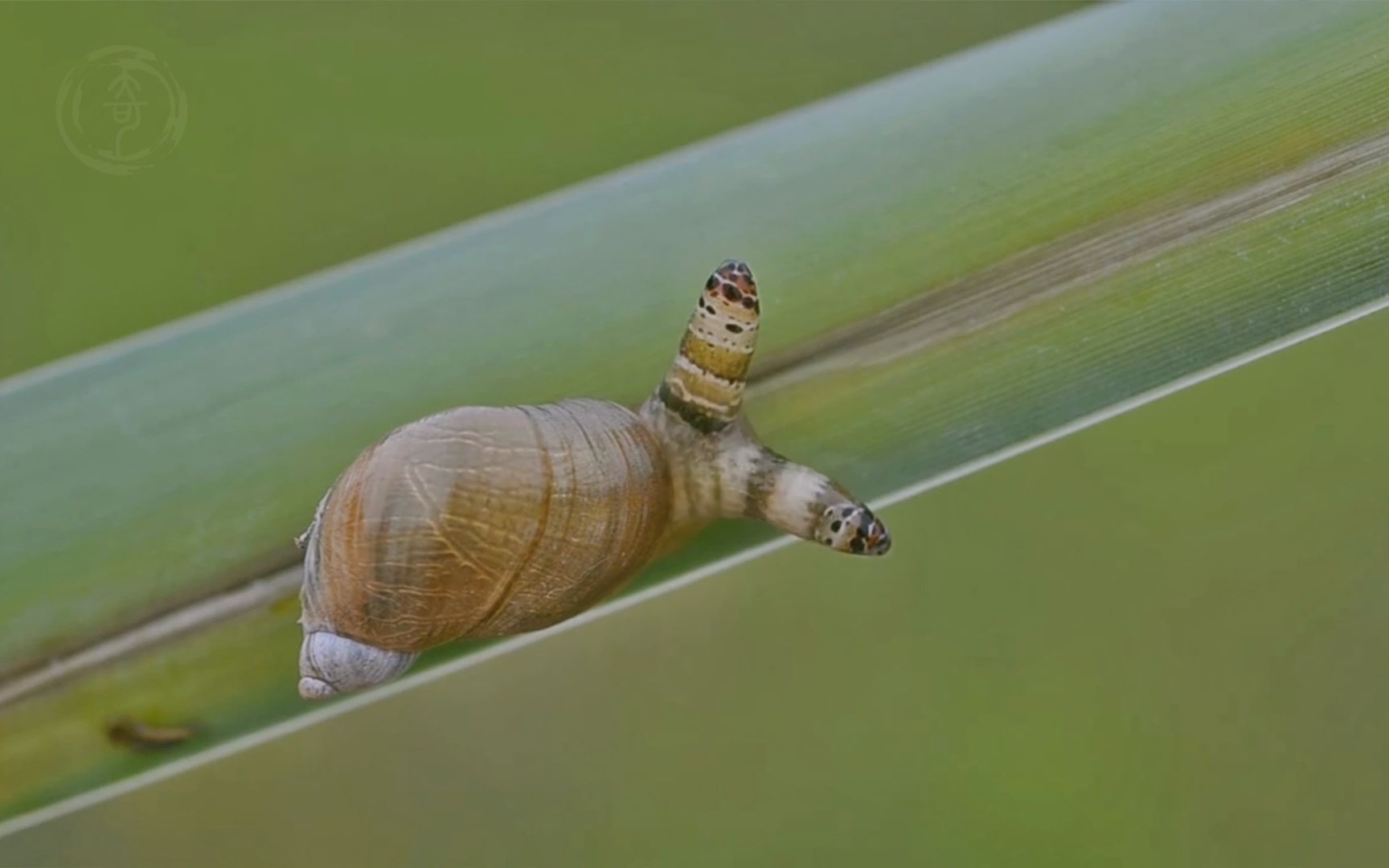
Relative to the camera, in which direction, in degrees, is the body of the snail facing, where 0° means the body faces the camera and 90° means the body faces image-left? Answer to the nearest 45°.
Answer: approximately 270°
